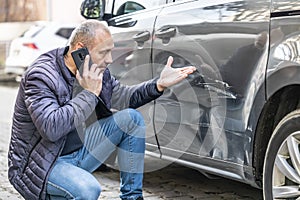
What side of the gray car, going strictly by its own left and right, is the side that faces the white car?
front

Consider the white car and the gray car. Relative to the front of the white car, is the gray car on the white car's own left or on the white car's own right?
on the white car's own right

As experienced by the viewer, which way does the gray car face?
facing away from the viewer and to the left of the viewer

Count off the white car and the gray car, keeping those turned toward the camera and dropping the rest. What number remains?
0
